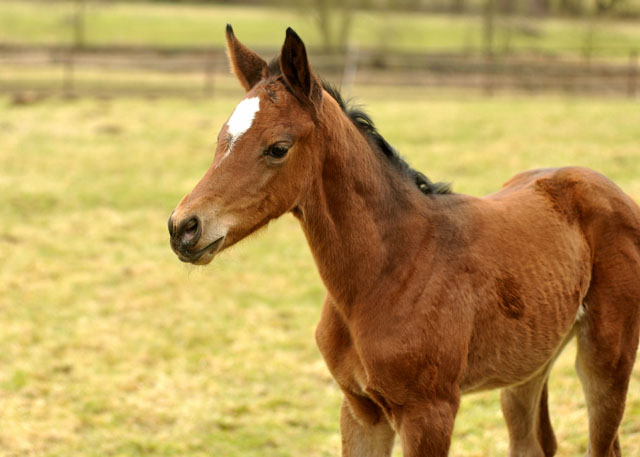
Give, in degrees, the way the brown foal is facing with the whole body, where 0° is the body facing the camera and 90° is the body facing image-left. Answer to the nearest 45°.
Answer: approximately 45°

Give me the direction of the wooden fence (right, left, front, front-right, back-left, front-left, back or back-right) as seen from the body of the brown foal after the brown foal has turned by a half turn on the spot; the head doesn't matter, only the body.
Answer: front-left
